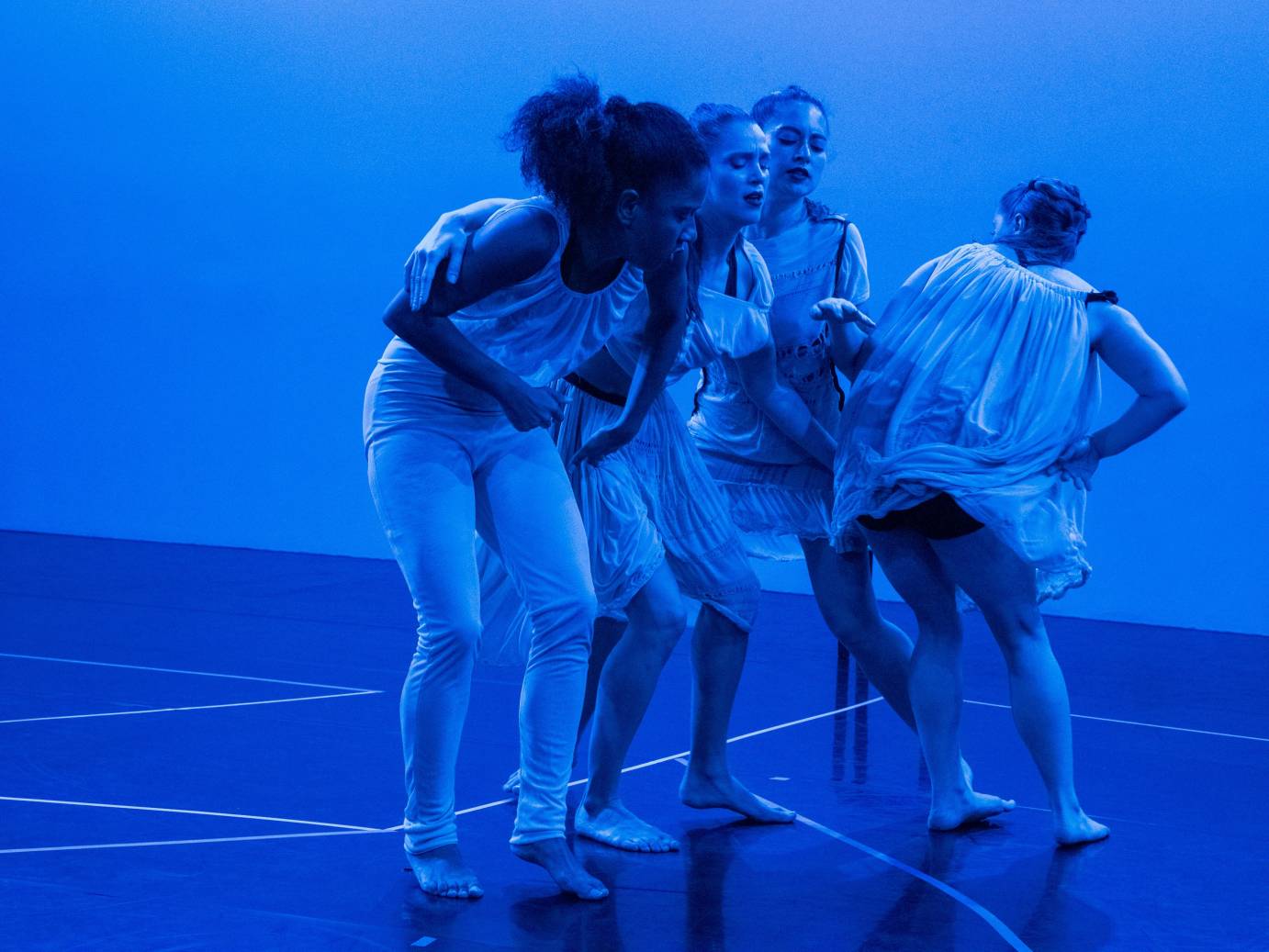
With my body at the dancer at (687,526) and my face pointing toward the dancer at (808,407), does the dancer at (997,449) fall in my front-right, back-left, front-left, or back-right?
front-right

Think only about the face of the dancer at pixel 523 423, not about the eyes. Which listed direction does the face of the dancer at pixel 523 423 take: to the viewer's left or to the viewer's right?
to the viewer's right

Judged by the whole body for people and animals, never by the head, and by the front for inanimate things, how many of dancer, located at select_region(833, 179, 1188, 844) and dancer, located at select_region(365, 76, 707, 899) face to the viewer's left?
0

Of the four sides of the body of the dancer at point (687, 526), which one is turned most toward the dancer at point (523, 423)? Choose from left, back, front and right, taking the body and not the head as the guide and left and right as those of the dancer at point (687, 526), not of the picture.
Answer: right

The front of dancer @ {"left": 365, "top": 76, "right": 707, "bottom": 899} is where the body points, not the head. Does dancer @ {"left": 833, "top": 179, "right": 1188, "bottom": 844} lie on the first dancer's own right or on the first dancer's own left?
on the first dancer's own left

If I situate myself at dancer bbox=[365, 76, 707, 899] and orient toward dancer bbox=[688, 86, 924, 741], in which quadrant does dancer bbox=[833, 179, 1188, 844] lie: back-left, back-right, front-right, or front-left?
front-right

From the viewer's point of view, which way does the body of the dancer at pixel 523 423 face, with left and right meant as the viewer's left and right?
facing the viewer and to the right of the viewer

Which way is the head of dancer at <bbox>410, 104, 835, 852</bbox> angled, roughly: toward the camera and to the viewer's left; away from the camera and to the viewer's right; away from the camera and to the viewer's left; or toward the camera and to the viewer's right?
toward the camera and to the viewer's right

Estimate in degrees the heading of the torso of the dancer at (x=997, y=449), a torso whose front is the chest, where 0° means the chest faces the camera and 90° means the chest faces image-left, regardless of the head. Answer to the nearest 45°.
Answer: approximately 225°
